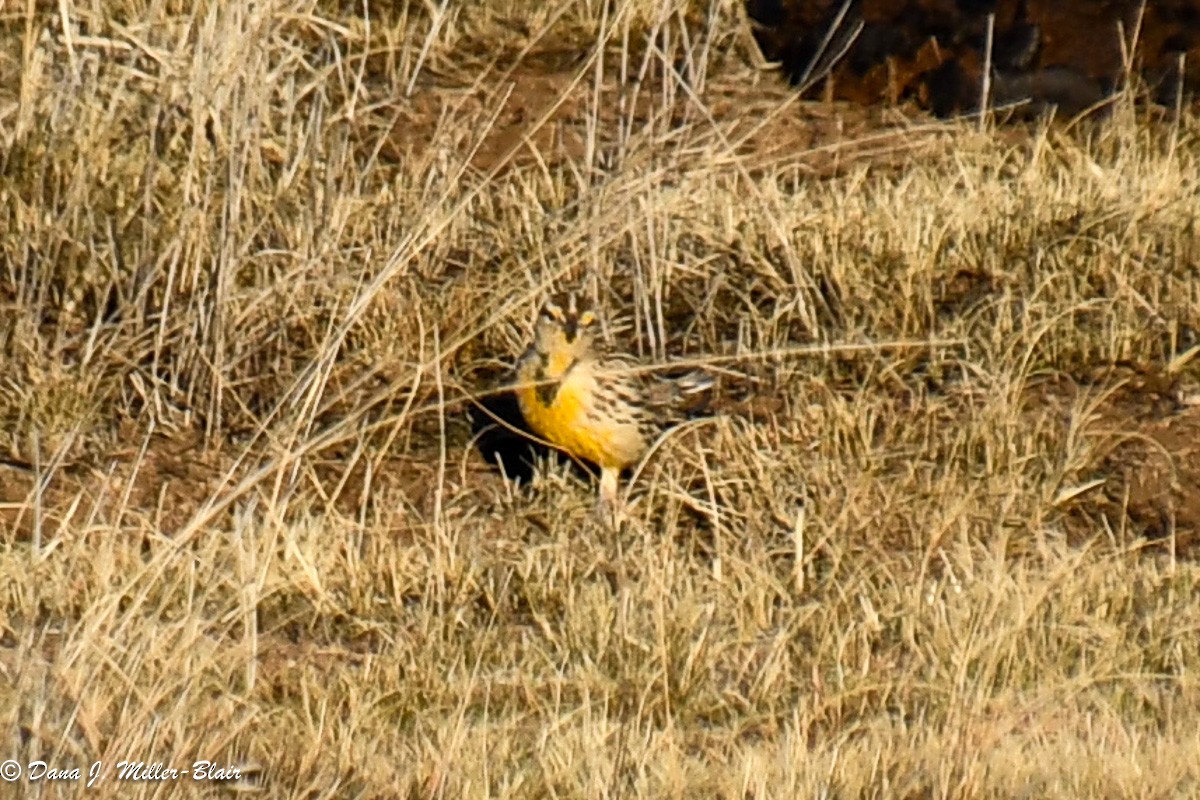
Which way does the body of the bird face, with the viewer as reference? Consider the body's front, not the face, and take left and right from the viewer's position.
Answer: facing the viewer and to the left of the viewer
